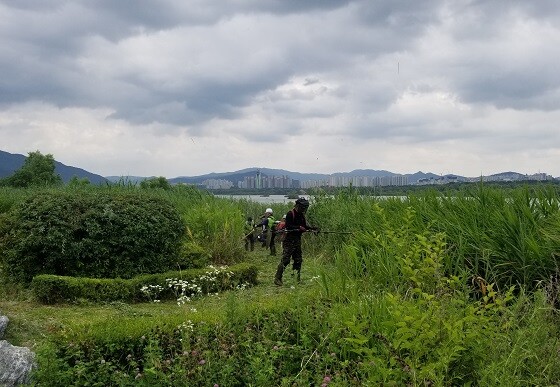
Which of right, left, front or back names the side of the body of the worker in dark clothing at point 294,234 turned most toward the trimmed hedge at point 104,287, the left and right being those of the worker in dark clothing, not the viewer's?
back

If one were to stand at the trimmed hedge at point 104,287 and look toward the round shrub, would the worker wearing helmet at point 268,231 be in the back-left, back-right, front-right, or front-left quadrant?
front-right

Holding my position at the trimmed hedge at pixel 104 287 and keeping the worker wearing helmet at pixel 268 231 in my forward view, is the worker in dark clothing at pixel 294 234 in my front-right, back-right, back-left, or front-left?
front-right

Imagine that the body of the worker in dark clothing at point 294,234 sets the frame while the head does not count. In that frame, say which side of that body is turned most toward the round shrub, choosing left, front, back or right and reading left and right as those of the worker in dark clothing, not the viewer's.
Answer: back

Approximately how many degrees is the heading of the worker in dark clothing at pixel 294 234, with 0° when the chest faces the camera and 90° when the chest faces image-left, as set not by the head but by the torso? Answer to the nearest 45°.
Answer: approximately 270°

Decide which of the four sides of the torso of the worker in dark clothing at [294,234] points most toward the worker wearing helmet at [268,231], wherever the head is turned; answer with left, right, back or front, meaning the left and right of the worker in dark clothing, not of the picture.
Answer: left
